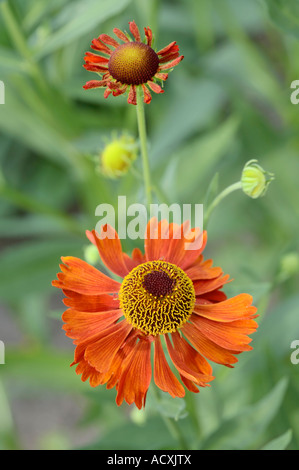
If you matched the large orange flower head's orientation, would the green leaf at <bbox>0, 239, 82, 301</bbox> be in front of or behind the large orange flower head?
behind

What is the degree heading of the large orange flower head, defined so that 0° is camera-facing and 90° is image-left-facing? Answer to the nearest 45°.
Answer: approximately 0°
